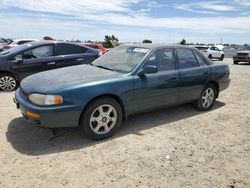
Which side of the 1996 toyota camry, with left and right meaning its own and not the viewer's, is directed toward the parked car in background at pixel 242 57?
back

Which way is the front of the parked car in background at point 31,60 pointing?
to the viewer's left

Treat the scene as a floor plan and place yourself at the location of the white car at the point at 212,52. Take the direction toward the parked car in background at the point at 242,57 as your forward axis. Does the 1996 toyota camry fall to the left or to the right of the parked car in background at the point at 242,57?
right

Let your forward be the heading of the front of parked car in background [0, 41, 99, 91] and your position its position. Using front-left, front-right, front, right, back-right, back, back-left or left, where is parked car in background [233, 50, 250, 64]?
back-right

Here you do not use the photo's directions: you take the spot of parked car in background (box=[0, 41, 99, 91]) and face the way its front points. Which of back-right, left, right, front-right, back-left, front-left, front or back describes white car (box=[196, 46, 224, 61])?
back-right

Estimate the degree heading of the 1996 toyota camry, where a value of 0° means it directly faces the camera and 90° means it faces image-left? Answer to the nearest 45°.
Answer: approximately 45°
